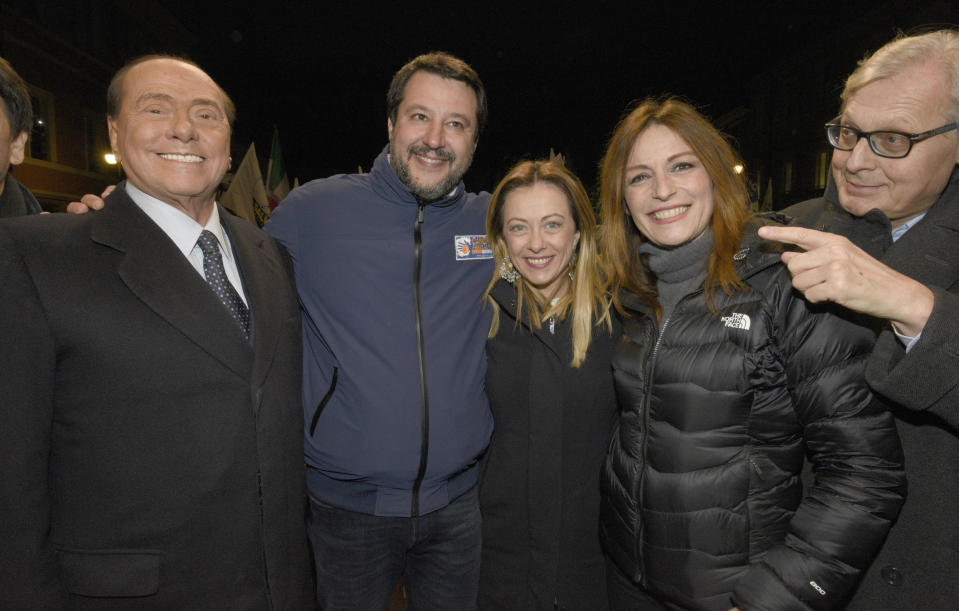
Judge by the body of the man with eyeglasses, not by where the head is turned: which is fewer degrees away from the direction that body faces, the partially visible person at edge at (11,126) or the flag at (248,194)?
the partially visible person at edge

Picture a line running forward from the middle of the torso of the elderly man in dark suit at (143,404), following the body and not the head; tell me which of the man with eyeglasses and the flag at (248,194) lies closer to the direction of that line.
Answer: the man with eyeglasses

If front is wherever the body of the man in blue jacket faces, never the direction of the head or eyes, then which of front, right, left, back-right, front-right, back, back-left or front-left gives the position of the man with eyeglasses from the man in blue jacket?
front-left

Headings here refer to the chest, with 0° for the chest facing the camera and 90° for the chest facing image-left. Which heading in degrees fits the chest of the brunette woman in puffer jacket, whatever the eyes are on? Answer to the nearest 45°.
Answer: approximately 45°

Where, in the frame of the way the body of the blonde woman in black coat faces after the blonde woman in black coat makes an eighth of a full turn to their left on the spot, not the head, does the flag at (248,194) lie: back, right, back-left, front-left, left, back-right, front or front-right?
back

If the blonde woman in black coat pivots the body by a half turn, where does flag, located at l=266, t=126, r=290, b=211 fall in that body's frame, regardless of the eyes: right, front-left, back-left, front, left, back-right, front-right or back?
front-left

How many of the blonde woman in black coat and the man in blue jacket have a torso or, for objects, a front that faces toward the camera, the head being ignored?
2

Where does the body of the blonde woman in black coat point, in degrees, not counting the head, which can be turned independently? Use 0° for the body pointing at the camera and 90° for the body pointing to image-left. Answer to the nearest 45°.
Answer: approximately 0°

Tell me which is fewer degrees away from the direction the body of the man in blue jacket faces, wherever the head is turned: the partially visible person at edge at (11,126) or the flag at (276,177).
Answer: the partially visible person at edge

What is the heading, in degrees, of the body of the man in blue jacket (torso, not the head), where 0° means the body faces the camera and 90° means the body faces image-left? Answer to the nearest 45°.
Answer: approximately 0°

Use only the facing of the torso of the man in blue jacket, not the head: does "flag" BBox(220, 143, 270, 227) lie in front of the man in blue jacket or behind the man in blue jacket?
behind
